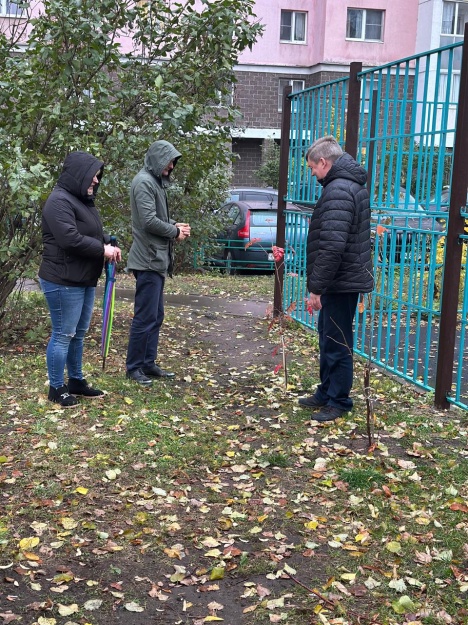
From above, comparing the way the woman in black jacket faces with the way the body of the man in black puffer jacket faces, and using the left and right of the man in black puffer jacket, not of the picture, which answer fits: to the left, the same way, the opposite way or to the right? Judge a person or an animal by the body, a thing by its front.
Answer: the opposite way

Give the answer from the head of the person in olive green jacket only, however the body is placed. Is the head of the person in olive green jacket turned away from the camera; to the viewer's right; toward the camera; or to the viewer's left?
to the viewer's right

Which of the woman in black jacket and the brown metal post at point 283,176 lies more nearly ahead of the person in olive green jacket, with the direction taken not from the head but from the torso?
the brown metal post

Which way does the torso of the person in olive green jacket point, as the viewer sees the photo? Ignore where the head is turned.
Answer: to the viewer's right

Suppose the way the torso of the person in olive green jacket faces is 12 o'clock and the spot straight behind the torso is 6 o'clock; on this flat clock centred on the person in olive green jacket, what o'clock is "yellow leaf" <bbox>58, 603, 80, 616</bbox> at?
The yellow leaf is roughly at 3 o'clock from the person in olive green jacket.

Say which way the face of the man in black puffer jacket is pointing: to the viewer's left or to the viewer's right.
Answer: to the viewer's left

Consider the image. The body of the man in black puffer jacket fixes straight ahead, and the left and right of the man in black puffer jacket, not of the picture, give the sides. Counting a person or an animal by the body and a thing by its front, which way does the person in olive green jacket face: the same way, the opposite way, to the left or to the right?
the opposite way

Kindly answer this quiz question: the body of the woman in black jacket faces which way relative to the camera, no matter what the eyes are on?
to the viewer's right

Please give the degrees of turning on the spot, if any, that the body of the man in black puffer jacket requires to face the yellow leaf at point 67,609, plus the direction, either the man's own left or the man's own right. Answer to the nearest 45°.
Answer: approximately 90° to the man's own left

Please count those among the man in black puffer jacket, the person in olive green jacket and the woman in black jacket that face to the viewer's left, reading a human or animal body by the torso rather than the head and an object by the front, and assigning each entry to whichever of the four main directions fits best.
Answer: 1

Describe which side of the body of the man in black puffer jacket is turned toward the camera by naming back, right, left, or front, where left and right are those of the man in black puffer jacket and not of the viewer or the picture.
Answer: left

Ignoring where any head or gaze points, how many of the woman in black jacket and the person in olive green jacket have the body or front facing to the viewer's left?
0

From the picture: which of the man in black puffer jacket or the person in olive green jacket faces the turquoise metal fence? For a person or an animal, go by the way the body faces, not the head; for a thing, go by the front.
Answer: the person in olive green jacket

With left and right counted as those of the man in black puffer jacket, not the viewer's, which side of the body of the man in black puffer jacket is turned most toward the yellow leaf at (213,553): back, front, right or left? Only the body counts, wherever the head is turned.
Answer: left

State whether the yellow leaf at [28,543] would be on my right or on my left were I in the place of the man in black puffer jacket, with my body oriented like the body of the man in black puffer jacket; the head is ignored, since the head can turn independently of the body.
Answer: on my left

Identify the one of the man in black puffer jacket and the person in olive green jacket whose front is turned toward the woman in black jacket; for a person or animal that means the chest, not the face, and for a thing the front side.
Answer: the man in black puffer jacket

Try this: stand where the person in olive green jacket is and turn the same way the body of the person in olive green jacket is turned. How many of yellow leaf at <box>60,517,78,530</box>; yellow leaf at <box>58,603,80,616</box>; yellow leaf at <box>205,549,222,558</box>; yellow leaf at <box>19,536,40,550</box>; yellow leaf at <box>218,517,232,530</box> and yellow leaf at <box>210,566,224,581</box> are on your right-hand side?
6

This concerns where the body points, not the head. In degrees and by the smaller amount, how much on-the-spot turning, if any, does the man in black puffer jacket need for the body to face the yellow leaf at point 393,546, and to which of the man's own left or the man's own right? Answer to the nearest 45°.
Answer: approximately 90° to the man's own left

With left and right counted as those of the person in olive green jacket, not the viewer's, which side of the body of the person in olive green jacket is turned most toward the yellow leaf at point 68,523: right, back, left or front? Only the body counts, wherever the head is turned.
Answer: right

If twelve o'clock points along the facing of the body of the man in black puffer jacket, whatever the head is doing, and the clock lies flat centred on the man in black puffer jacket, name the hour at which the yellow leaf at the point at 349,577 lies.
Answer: The yellow leaf is roughly at 9 o'clock from the man in black puffer jacket.
